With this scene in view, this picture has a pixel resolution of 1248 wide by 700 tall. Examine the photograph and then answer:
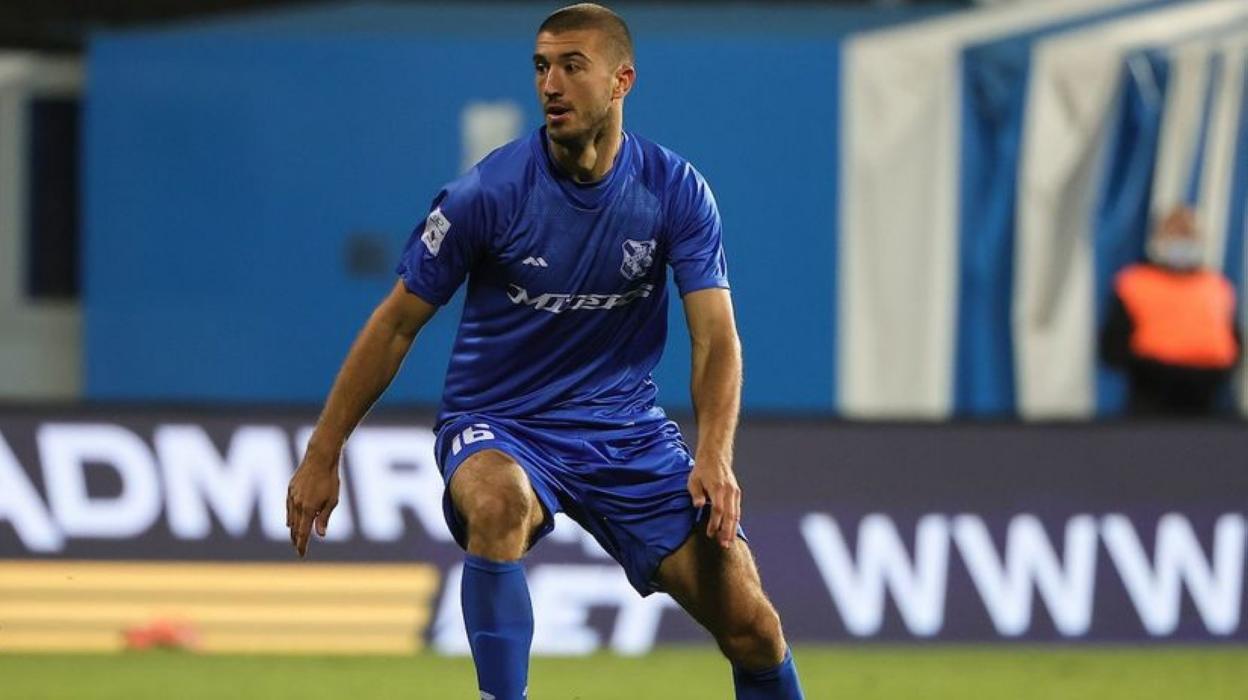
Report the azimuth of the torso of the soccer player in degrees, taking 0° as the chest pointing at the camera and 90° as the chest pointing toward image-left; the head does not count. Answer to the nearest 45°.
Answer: approximately 0°

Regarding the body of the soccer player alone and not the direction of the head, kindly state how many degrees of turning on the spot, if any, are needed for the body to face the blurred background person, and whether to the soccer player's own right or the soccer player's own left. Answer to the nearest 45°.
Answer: approximately 135° to the soccer player's own left
